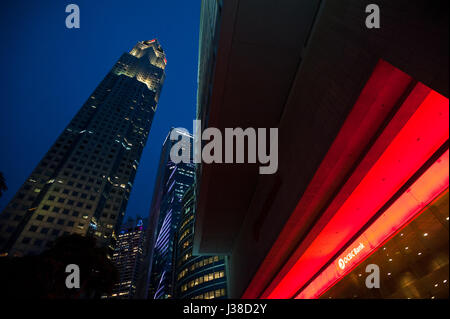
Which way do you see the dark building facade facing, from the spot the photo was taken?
facing the viewer and to the left of the viewer

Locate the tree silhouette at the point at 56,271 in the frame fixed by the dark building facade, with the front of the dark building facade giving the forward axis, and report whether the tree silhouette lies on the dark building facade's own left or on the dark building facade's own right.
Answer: on the dark building facade's own right
